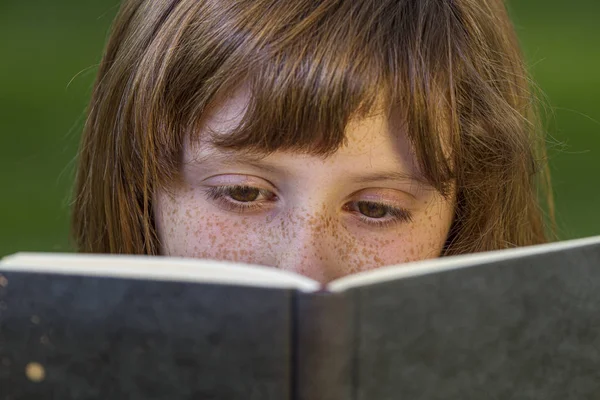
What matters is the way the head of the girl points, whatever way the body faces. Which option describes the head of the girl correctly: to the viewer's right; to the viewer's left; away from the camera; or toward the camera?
toward the camera

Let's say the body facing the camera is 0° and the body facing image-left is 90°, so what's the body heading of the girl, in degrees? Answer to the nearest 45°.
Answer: approximately 0°
